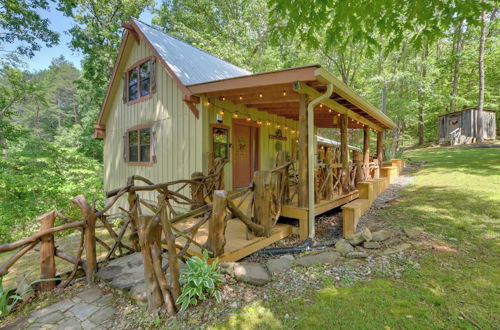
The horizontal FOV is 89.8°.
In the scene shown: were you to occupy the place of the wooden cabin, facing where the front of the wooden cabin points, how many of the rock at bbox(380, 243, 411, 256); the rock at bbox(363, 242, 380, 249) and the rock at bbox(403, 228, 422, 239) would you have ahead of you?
3

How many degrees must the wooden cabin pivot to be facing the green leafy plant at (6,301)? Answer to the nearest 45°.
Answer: approximately 90° to its right

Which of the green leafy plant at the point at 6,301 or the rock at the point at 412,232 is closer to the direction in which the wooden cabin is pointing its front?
the rock

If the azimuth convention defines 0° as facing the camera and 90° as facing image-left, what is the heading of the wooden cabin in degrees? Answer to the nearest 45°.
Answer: approximately 315°

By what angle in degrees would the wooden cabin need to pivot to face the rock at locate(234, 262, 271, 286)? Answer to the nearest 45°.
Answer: approximately 45° to its right

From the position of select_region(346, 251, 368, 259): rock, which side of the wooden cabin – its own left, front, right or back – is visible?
front

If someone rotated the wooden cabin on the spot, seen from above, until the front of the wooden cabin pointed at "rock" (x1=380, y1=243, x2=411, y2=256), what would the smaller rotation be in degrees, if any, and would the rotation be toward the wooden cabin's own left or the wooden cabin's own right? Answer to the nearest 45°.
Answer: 0° — it already faces it

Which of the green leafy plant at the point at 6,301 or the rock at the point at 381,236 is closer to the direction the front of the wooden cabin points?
the rock

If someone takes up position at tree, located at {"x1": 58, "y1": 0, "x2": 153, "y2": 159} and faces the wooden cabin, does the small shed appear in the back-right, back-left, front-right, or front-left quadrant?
front-left

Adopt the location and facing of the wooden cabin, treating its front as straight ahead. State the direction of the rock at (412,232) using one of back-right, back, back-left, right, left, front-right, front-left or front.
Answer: front

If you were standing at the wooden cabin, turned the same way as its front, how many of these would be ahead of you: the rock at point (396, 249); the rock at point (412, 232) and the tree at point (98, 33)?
2

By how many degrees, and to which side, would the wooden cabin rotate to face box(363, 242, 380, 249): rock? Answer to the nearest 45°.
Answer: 0° — it already faces it

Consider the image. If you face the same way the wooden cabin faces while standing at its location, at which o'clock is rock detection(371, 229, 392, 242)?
The rock is roughly at 12 o'clock from the wooden cabin.

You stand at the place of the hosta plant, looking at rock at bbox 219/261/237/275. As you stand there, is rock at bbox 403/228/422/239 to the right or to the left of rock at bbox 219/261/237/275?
right

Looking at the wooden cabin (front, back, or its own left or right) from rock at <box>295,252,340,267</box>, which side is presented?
front

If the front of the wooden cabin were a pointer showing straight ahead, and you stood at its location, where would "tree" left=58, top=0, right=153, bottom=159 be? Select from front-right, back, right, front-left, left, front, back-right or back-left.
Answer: back

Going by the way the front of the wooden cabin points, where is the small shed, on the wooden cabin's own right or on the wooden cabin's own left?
on the wooden cabin's own left
